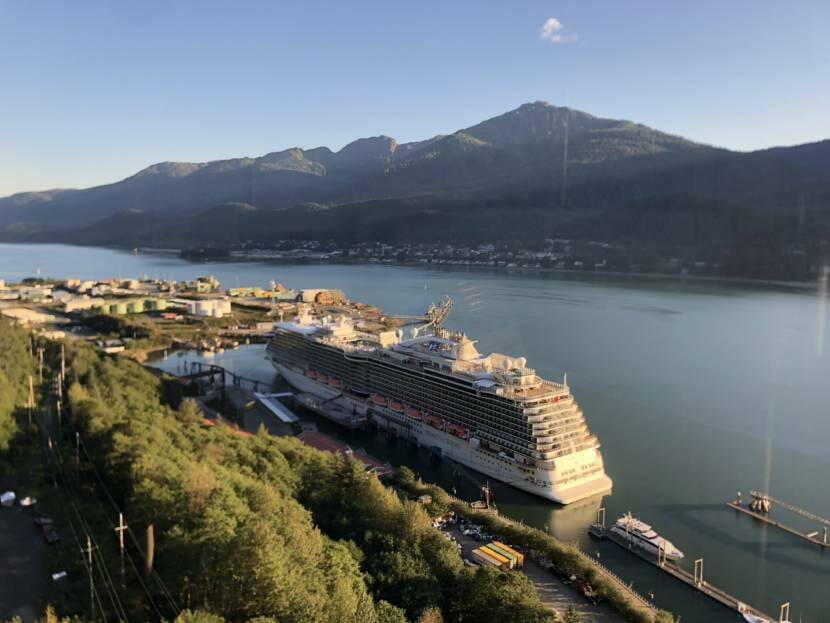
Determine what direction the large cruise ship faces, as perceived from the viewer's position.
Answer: facing away from the viewer and to the left of the viewer

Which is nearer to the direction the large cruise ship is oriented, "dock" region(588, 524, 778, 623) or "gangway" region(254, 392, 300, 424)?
the gangway

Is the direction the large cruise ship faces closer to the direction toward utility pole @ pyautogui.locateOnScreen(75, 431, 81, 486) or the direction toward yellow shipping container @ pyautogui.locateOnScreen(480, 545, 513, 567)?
the utility pole

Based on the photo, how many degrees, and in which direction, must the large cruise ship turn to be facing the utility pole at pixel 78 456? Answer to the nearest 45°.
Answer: approximately 90° to its left

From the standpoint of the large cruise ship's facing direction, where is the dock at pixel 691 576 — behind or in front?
behind

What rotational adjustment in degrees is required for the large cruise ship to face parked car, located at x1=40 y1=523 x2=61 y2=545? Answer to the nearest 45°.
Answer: approximately 90° to its left
